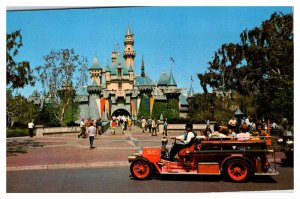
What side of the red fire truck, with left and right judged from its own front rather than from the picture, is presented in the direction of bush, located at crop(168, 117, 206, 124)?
right

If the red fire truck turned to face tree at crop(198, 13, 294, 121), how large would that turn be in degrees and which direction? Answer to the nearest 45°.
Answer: approximately 90° to its right

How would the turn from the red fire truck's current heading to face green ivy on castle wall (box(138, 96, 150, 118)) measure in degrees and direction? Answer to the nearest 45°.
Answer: approximately 90° to its right

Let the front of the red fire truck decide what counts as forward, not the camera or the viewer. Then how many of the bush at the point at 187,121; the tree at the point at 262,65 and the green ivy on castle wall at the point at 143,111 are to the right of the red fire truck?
3

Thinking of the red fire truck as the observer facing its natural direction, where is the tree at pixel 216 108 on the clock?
The tree is roughly at 3 o'clock from the red fire truck.

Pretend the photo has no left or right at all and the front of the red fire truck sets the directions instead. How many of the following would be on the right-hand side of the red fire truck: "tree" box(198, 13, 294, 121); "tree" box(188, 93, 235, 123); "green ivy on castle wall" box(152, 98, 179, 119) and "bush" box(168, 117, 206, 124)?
4

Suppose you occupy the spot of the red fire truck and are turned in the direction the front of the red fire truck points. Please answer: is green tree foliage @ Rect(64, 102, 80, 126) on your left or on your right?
on your right

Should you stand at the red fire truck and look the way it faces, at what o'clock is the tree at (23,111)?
The tree is roughly at 2 o'clock from the red fire truck.

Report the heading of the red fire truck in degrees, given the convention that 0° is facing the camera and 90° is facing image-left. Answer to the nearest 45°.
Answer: approximately 90°
